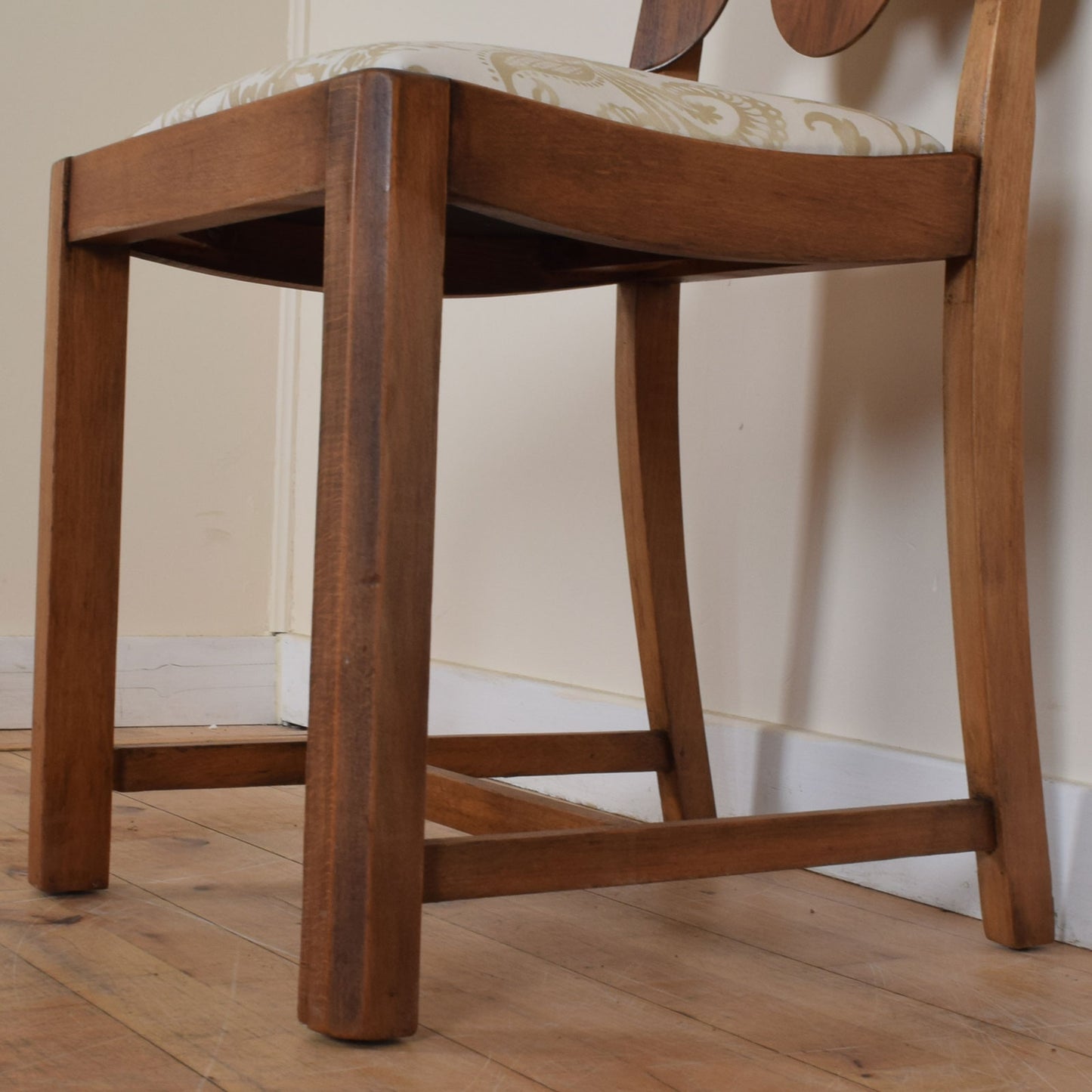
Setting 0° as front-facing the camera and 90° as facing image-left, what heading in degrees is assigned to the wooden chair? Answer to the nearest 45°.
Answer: approximately 45°
